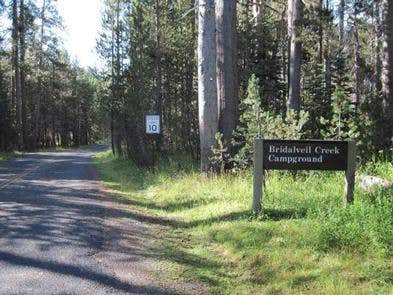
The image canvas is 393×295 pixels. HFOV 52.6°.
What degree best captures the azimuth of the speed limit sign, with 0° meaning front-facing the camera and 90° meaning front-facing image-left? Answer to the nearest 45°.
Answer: approximately 0°

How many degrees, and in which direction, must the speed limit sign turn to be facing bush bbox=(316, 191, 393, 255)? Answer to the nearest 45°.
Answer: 0° — it already faces it

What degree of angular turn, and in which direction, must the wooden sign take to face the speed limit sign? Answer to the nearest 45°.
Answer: approximately 135° to its right

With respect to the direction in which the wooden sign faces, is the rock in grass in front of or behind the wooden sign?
behind

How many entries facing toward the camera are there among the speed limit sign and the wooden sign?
2

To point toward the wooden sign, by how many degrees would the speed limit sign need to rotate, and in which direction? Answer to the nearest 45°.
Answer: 0° — it already faces it

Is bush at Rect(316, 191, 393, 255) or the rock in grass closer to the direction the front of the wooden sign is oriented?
the bush

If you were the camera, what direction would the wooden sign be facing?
facing the viewer

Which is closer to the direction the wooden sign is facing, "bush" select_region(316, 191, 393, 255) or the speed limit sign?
the bush
